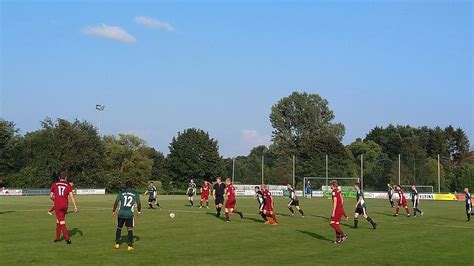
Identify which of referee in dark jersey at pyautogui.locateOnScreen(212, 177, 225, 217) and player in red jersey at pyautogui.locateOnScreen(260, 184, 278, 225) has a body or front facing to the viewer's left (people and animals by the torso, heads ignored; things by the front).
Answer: the player in red jersey

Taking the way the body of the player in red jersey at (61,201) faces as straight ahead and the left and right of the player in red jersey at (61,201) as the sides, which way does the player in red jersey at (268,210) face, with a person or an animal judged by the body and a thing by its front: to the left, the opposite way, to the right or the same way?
to the left

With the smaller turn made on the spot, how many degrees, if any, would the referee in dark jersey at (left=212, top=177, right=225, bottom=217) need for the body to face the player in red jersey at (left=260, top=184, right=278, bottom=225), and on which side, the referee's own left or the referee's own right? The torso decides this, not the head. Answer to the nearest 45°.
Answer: approximately 45° to the referee's own left

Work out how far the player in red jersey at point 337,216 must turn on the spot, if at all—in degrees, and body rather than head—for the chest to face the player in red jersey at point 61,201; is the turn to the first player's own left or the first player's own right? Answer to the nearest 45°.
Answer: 0° — they already face them

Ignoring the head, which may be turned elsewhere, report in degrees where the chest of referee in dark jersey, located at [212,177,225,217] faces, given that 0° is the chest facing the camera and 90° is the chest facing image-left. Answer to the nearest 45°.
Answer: approximately 0°

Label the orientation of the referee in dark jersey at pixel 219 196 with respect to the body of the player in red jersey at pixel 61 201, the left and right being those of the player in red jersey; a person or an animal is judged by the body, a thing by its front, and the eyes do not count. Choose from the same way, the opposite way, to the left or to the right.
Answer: the opposite way

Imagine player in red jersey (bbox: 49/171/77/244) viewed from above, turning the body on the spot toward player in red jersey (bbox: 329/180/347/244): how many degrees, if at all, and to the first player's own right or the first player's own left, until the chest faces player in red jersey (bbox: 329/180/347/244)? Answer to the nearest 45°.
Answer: approximately 90° to the first player's own right

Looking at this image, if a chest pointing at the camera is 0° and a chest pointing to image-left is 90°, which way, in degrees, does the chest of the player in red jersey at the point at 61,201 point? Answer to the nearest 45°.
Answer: approximately 180°

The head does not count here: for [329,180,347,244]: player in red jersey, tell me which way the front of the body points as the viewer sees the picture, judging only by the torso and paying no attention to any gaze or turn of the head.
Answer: to the viewer's left

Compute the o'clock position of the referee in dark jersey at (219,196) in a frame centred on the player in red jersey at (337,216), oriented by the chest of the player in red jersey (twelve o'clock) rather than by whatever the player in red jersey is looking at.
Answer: The referee in dark jersey is roughly at 2 o'clock from the player in red jersey.

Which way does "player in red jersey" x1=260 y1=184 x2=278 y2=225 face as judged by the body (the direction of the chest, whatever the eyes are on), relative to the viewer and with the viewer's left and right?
facing to the left of the viewer

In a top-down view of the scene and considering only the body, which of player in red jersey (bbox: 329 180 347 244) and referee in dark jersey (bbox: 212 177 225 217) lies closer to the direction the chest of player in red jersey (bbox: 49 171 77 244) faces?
the referee in dark jersey

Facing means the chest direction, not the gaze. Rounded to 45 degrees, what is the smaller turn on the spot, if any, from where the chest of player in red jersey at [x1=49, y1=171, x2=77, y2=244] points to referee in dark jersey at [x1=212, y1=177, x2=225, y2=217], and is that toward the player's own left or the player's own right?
approximately 45° to the player's own right
